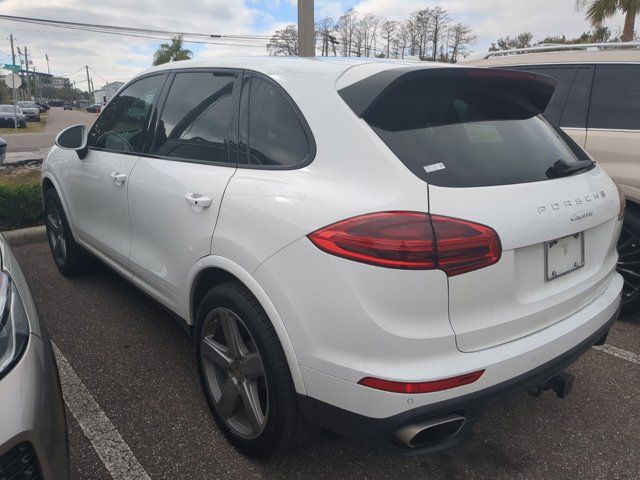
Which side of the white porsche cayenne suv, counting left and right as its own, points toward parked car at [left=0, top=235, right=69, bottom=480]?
left

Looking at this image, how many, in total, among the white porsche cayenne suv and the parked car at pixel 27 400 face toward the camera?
1

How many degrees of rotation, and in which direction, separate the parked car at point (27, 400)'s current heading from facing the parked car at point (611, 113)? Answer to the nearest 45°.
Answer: approximately 90° to its left

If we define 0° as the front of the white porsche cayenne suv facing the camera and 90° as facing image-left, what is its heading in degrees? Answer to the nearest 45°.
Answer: approximately 135°

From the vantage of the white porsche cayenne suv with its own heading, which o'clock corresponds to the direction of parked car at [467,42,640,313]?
The parked car is roughly at 3 o'clock from the white porsche cayenne suv.

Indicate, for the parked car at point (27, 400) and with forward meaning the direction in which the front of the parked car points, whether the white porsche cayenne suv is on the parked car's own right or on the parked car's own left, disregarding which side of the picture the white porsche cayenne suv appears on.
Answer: on the parked car's own left

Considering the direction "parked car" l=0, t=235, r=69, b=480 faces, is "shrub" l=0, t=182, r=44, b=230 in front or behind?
behind

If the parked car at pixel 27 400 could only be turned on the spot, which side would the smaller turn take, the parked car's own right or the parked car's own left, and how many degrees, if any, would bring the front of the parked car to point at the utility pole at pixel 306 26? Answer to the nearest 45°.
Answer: approximately 135° to the parked car's own left

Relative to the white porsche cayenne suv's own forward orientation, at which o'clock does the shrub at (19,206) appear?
The shrub is roughly at 12 o'clock from the white porsche cayenne suv.

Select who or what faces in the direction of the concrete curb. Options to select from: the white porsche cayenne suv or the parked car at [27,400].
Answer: the white porsche cayenne suv

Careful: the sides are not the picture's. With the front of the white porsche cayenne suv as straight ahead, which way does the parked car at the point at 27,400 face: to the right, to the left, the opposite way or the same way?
the opposite way

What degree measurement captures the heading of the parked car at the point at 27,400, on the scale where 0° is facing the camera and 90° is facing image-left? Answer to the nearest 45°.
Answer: approximately 0°

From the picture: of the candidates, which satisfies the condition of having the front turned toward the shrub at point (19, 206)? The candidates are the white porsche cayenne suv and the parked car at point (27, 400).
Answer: the white porsche cayenne suv

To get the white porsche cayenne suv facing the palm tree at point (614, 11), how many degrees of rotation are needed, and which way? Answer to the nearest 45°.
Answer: approximately 90° to its right

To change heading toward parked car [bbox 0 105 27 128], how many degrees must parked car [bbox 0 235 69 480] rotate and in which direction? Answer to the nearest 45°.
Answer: approximately 180°
